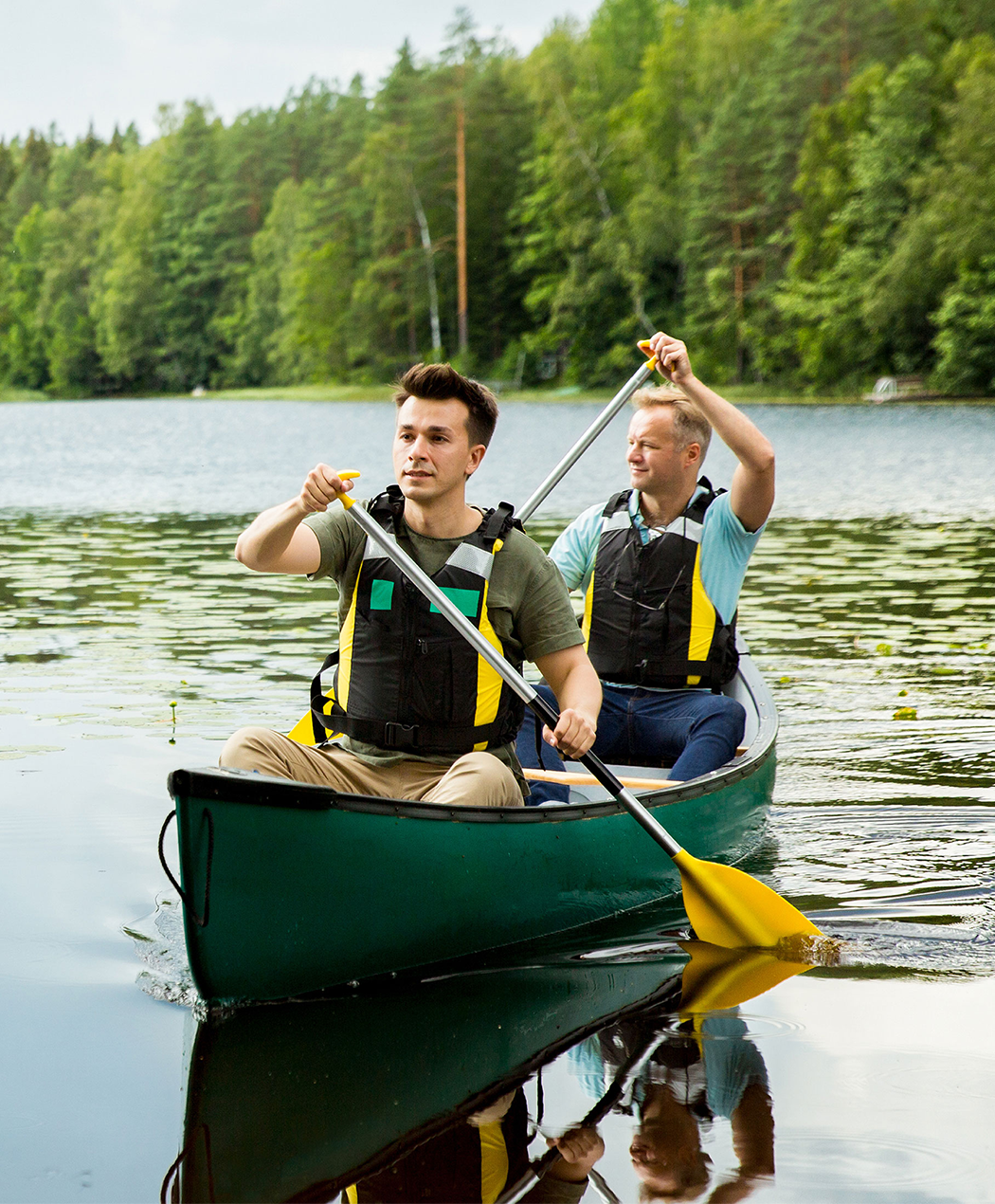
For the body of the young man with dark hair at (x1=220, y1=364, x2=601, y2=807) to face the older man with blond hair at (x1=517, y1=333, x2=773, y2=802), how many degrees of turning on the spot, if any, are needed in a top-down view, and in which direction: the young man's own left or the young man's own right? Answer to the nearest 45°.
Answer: approximately 180°

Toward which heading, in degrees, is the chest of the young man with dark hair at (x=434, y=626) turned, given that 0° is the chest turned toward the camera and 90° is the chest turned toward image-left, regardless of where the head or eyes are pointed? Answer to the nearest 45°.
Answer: approximately 45°

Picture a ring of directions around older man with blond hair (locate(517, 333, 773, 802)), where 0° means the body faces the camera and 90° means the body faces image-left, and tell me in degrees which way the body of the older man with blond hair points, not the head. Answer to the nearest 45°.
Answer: approximately 45°

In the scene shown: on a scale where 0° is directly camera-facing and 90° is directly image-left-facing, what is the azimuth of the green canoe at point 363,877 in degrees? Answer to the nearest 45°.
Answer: approximately 45°
